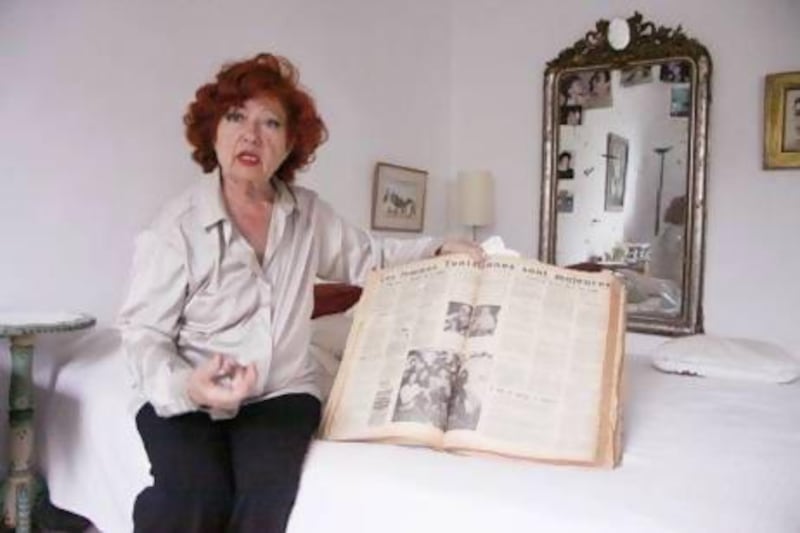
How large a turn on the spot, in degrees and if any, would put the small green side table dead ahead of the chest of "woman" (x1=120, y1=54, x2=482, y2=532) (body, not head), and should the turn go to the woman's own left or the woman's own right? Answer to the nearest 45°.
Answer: approximately 135° to the woman's own right

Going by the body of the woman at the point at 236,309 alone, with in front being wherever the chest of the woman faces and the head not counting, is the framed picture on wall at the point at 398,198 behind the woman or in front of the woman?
behind

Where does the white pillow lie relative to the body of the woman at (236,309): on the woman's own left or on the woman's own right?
on the woman's own left

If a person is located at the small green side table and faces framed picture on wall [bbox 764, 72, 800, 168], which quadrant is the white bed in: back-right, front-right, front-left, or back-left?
front-right

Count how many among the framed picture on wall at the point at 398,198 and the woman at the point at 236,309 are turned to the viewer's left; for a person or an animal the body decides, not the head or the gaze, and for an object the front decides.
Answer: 0

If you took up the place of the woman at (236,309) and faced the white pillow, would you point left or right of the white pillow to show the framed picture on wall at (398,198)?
left

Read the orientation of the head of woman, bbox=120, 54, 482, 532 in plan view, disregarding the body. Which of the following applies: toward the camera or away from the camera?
toward the camera

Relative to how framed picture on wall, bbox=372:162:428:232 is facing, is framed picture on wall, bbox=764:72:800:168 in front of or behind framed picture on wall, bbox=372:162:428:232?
in front

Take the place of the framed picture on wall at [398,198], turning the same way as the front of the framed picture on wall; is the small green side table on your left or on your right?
on your right

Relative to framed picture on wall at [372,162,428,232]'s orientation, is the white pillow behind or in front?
in front

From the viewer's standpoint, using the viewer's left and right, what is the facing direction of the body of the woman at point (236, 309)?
facing the viewer

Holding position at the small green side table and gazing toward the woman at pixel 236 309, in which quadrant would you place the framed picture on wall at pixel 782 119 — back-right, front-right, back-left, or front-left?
front-left

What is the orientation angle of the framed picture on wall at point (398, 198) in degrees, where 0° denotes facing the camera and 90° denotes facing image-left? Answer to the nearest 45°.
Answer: approximately 315°

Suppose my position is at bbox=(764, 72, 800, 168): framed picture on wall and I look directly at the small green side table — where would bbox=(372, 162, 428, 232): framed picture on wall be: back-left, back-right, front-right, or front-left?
front-right
